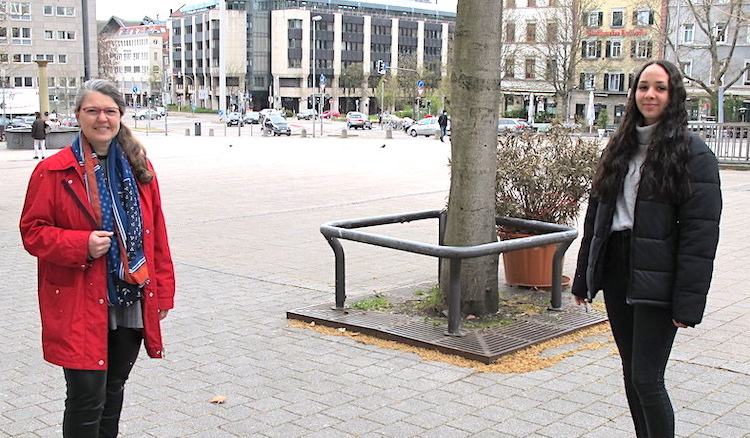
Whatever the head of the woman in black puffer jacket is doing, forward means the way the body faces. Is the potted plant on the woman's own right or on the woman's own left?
on the woman's own right

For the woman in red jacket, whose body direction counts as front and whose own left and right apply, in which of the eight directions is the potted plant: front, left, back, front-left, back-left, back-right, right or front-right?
left

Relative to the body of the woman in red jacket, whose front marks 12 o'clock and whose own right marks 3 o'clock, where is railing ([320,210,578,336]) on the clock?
The railing is roughly at 9 o'clock from the woman in red jacket.

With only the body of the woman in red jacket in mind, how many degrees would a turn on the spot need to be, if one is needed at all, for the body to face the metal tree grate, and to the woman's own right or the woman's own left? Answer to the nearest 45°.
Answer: approximately 90° to the woman's own left

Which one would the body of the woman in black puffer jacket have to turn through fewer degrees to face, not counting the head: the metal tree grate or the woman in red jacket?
the woman in red jacket

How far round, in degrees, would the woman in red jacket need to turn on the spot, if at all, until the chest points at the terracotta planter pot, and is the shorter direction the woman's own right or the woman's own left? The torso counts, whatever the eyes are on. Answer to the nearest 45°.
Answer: approximately 90° to the woman's own left

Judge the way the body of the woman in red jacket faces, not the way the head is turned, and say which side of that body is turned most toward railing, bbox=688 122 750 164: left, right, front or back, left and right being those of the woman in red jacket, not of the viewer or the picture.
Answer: left

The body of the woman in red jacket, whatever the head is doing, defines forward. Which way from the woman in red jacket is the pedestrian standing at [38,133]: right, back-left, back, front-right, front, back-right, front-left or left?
back-left

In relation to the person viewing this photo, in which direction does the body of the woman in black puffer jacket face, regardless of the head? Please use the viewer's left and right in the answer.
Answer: facing the viewer and to the left of the viewer

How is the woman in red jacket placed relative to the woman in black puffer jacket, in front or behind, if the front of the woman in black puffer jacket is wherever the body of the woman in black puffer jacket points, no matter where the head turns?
in front

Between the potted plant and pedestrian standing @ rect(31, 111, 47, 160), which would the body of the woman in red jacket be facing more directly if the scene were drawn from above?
the potted plant

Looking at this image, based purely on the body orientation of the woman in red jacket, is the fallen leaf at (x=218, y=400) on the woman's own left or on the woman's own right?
on the woman's own left

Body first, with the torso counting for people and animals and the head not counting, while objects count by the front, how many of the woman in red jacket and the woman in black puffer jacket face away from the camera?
0
